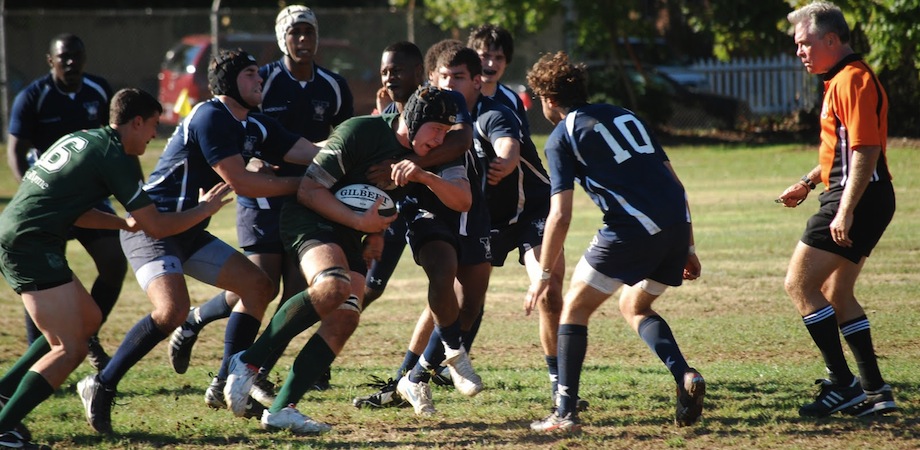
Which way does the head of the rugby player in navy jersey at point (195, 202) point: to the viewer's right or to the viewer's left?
to the viewer's right

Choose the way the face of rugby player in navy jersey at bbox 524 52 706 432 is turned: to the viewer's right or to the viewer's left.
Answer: to the viewer's left

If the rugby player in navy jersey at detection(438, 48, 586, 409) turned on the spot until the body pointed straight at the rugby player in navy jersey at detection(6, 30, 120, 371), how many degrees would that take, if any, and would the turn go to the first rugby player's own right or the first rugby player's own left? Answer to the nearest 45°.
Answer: approximately 45° to the first rugby player's own right

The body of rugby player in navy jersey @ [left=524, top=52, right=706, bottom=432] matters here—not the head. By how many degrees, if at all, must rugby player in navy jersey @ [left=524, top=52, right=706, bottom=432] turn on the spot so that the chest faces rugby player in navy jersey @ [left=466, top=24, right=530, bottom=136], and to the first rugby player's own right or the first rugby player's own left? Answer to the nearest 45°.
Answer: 0° — they already face them

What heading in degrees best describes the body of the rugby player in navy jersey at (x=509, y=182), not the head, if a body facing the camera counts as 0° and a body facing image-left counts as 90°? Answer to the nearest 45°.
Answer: approximately 45°

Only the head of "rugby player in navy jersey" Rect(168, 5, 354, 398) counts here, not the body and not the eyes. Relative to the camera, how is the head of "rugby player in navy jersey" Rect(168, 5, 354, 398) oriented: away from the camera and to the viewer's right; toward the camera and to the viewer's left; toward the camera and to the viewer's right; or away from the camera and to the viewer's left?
toward the camera and to the viewer's right

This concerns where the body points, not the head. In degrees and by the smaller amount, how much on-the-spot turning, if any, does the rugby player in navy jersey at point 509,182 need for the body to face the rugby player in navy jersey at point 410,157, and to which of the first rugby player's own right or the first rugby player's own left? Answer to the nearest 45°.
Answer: approximately 45° to the first rugby player's own right

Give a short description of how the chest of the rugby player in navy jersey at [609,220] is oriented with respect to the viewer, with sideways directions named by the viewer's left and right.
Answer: facing away from the viewer and to the left of the viewer

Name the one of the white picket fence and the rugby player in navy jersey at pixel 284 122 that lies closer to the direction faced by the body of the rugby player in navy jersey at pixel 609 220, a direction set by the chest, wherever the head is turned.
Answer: the rugby player in navy jersey
